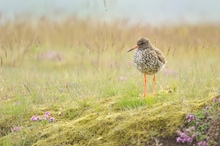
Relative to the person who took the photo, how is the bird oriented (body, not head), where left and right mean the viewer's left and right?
facing the viewer and to the left of the viewer
